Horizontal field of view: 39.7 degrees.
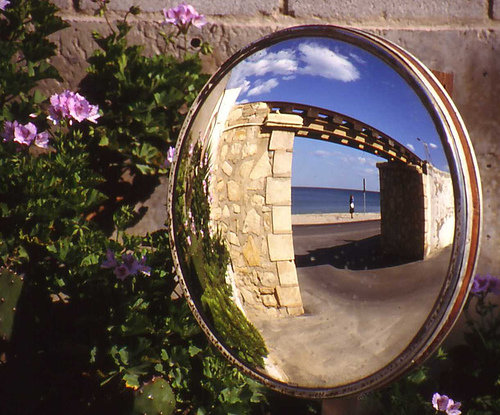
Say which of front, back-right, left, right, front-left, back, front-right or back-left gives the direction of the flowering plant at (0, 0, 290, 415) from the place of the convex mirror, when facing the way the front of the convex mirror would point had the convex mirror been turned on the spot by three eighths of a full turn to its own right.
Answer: front-left

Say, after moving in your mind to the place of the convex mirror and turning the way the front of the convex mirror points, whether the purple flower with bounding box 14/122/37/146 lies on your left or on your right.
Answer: on your right

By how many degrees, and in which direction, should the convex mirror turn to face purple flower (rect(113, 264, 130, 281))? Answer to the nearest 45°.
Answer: approximately 90° to its right

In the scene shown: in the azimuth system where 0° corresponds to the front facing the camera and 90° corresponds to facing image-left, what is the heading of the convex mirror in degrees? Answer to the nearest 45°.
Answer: approximately 45°

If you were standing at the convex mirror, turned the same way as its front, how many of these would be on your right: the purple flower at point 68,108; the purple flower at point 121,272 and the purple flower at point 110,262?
3

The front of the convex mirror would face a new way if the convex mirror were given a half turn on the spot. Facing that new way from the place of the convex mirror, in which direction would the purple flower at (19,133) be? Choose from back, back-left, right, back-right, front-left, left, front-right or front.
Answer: left

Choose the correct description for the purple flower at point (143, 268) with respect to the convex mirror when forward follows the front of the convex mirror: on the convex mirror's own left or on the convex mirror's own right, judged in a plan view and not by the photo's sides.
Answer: on the convex mirror's own right

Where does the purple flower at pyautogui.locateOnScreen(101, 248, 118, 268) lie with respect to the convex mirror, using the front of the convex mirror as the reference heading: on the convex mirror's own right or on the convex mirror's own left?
on the convex mirror's own right

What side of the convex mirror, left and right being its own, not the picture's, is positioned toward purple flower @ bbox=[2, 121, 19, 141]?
right

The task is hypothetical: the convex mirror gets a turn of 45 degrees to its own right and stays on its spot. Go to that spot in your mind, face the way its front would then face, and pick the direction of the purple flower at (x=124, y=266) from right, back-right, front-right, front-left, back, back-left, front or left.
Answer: front-right

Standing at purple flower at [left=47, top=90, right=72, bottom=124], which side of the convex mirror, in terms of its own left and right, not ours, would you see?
right

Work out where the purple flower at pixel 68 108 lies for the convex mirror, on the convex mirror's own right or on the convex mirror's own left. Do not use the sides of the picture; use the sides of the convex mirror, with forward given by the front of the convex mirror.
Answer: on the convex mirror's own right
